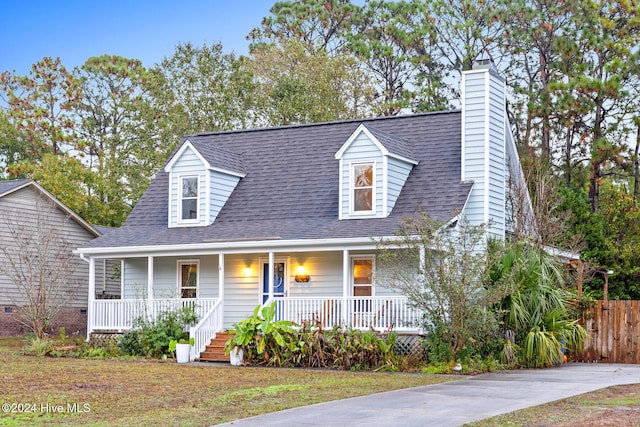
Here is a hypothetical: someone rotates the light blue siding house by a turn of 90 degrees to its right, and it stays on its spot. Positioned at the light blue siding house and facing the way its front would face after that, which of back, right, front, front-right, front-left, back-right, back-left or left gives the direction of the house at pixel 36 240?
front

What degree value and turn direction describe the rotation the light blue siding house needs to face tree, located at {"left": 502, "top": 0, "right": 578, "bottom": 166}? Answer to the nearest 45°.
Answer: approximately 180°

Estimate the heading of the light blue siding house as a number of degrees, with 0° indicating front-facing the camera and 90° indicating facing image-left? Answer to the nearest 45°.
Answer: approximately 45°

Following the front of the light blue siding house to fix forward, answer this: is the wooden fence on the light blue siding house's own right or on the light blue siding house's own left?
on the light blue siding house's own left

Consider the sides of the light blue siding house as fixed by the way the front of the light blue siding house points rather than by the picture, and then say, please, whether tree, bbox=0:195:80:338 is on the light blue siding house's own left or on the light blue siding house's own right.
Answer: on the light blue siding house's own right

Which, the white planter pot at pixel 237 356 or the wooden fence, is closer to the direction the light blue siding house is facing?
the white planter pot

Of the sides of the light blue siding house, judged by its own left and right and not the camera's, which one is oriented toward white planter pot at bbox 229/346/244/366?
front

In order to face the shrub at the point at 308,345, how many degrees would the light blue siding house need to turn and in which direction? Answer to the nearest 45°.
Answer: approximately 45° to its left
